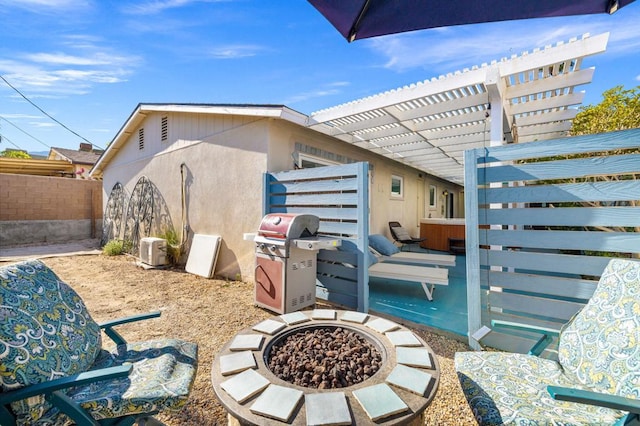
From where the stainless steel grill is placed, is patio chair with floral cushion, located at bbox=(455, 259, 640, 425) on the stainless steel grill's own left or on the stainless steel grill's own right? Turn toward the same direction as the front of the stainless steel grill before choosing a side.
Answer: on the stainless steel grill's own left

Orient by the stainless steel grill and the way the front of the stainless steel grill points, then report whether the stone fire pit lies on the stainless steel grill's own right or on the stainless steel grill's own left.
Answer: on the stainless steel grill's own left

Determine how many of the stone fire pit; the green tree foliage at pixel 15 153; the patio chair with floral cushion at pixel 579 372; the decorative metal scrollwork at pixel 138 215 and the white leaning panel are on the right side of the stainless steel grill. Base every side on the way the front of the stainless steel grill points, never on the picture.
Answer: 3

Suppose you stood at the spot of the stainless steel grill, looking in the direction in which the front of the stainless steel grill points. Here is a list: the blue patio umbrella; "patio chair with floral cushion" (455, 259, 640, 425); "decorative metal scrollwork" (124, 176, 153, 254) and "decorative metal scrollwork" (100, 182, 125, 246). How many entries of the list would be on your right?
2

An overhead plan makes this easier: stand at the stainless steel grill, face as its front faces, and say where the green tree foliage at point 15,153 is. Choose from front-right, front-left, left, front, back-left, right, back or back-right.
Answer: right

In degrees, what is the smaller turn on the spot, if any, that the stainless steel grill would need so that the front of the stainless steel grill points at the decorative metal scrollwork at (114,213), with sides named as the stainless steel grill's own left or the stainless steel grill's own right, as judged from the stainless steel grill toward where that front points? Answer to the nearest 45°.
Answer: approximately 90° to the stainless steel grill's own right

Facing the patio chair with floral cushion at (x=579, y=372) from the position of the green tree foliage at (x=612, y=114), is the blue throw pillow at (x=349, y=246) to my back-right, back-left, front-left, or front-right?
front-right

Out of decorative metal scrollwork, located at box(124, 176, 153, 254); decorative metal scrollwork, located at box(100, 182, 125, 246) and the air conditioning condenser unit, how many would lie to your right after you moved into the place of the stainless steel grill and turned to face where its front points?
3

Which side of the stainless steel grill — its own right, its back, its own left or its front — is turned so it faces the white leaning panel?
right

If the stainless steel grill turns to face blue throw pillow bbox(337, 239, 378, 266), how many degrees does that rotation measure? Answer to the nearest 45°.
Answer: approximately 135° to its left

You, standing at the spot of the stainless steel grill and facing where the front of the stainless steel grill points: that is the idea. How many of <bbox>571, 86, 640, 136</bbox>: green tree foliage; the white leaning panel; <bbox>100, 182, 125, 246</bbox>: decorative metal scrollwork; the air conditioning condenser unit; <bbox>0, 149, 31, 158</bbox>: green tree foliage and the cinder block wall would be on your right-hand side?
5

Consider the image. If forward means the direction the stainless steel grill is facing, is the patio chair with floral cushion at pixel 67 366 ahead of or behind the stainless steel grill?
ahead

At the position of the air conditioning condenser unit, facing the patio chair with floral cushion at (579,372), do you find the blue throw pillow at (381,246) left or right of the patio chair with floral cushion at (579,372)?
left

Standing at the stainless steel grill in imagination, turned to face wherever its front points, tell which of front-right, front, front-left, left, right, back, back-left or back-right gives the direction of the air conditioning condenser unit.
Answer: right
